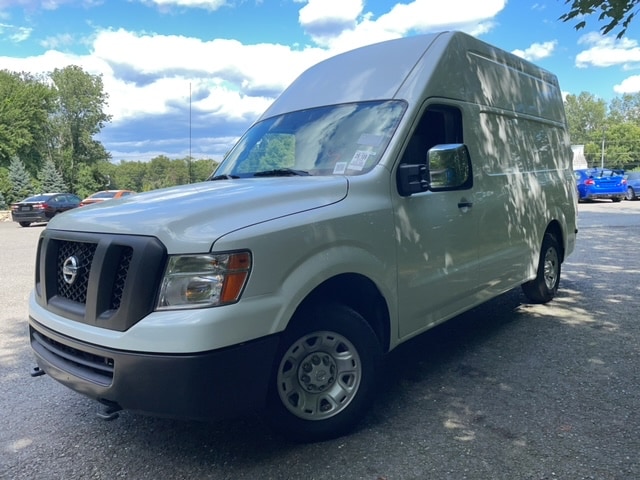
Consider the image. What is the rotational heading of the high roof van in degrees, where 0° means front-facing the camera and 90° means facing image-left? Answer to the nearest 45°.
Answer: approximately 45°

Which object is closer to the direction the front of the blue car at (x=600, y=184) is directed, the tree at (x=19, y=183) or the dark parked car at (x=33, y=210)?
the tree

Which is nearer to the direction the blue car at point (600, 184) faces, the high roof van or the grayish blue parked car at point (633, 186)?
the grayish blue parked car

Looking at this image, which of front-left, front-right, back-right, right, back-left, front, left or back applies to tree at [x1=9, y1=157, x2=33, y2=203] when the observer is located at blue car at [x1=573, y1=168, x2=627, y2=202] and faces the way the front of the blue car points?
front-left

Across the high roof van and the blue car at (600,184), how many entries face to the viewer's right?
0

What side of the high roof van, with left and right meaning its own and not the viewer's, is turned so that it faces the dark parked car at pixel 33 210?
right

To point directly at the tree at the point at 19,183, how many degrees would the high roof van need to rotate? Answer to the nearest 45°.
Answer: approximately 90° to its right

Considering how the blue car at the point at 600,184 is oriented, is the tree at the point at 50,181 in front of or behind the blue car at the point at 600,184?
in front

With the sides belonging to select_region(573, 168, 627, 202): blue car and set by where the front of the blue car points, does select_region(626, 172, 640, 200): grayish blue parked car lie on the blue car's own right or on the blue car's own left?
on the blue car's own right

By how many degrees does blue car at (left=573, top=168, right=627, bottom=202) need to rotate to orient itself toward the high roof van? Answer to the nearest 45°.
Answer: approximately 135° to its left

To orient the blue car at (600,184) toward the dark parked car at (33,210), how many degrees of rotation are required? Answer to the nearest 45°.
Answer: approximately 90° to its left

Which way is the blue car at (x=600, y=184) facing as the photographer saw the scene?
facing away from the viewer and to the left of the viewer
